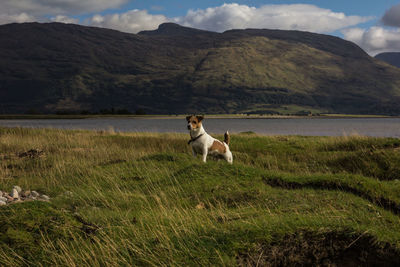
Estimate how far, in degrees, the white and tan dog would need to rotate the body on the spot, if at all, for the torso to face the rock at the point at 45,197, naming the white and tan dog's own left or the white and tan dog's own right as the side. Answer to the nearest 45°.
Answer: approximately 45° to the white and tan dog's own left

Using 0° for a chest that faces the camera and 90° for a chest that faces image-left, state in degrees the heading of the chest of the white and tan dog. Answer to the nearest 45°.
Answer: approximately 90°
